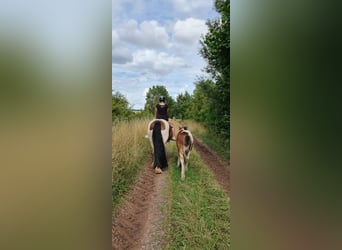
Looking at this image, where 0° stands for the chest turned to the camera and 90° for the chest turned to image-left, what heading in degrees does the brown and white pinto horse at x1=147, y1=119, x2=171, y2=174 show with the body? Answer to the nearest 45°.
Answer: approximately 180°
